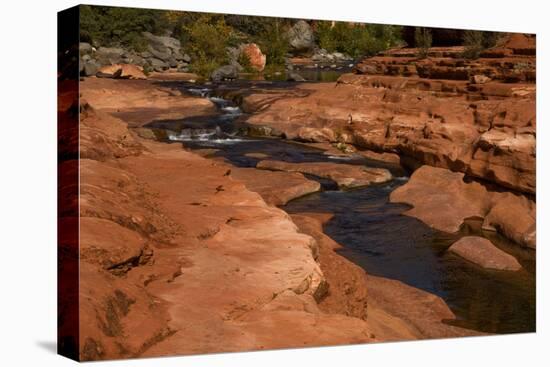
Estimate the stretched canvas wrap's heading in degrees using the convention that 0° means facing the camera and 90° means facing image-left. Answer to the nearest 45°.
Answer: approximately 315°
